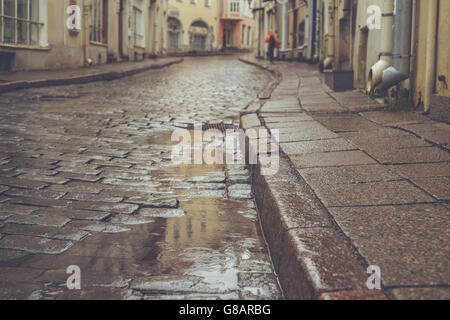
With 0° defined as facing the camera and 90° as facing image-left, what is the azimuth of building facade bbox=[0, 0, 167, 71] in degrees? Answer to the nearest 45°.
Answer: approximately 315°
